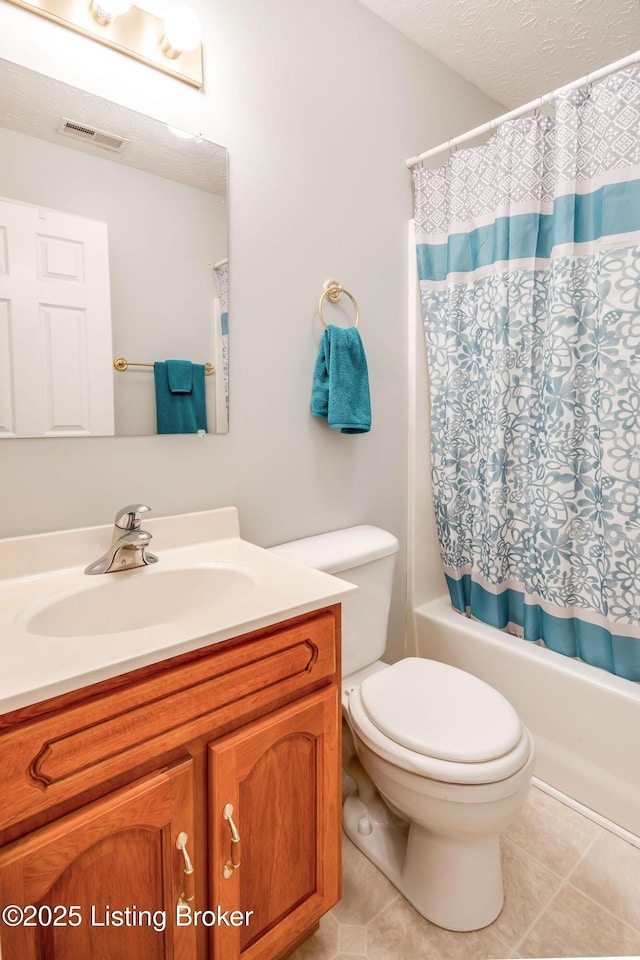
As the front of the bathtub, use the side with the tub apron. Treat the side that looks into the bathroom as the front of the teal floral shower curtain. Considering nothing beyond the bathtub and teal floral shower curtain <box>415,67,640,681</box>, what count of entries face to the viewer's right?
0

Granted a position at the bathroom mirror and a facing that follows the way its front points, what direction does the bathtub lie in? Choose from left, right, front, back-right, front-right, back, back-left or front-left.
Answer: front-left

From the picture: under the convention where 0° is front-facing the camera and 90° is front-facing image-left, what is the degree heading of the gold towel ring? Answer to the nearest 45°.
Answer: approximately 315°
